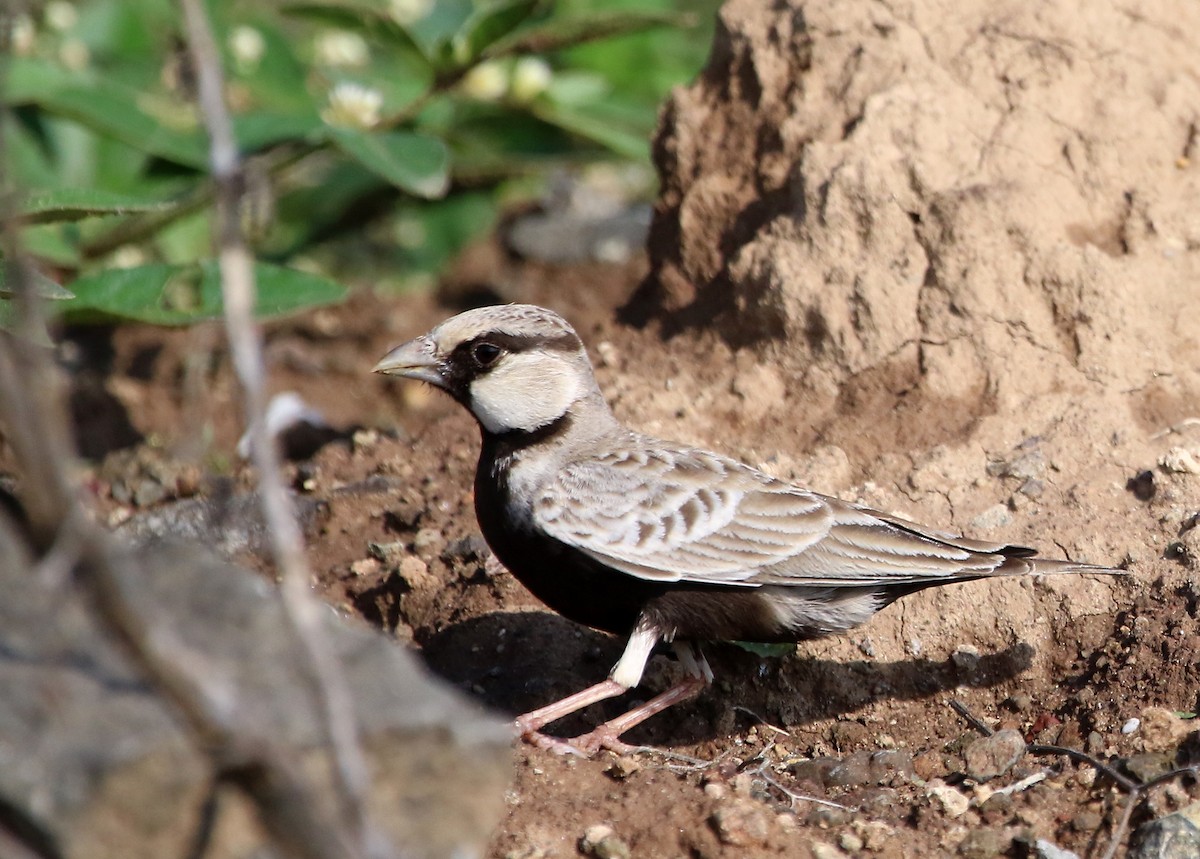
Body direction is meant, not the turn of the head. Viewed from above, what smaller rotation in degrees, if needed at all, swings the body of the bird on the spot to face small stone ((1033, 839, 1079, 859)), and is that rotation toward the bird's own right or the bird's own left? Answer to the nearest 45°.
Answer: approximately 135° to the bird's own left

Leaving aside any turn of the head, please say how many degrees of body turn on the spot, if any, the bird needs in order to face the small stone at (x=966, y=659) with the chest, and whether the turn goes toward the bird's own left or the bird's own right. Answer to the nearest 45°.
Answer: approximately 180°

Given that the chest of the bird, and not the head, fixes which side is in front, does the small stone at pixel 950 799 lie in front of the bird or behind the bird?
behind

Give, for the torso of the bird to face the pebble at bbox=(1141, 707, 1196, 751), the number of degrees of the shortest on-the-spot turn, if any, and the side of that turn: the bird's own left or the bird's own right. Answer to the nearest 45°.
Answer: approximately 180°

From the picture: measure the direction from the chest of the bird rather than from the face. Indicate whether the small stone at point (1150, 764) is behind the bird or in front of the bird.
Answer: behind

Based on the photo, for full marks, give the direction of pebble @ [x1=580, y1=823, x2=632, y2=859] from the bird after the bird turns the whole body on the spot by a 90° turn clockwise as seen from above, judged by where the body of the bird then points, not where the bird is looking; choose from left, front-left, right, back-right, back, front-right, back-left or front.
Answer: back

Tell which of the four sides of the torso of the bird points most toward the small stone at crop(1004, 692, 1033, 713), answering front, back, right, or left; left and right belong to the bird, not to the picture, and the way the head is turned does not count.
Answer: back

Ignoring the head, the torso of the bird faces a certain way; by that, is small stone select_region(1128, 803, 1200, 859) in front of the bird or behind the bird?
behind

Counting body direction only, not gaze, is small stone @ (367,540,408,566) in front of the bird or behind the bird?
in front

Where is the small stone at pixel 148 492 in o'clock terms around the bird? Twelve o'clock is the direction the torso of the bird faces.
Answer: The small stone is roughly at 1 o'clock from the bird.

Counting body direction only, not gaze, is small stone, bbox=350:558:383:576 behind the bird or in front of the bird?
in front

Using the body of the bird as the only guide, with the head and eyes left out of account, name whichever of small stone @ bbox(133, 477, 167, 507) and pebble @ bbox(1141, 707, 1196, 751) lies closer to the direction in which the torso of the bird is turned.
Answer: the small stone

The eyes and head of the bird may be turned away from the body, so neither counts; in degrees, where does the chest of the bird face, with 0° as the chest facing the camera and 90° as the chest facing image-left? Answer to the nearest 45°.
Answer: approximately 90°
